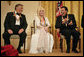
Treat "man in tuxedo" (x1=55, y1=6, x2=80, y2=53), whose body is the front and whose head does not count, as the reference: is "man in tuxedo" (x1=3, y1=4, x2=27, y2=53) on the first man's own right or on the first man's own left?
on the first man's own right

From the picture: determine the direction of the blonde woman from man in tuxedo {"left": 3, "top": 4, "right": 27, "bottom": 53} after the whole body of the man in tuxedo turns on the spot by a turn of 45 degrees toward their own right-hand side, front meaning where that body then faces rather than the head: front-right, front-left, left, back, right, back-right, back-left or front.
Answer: back-left

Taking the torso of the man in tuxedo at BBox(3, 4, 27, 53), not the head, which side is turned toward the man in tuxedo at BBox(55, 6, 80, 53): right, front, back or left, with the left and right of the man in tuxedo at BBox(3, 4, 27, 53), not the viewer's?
left

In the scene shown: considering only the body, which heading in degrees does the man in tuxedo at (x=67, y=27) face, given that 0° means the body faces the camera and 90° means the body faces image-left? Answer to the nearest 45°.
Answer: approximately 0°

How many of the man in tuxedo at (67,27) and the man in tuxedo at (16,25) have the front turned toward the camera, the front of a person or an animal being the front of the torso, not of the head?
2

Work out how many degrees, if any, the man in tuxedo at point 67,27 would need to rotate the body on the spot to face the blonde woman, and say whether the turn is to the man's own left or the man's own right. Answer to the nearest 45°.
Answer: approximately 90° to the man's own right

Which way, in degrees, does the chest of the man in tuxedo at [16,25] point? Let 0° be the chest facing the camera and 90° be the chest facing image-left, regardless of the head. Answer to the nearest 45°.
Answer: approximately 0°
